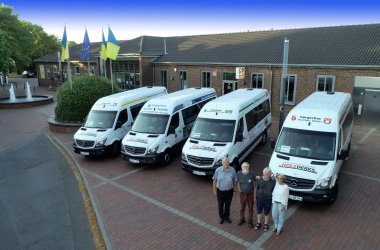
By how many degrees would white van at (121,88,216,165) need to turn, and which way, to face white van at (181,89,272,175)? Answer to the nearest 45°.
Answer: approximately 90° to its left

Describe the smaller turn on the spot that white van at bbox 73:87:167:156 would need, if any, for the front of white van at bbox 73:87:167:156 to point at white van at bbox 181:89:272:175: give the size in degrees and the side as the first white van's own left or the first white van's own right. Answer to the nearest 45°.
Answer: approximately 90° to the first white van's own left

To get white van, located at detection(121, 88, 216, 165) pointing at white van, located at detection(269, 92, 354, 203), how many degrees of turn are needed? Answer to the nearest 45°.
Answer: approximately 90° to its left

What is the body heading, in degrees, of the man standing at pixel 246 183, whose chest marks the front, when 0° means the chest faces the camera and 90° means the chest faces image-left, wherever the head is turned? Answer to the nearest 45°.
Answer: approximately 0°

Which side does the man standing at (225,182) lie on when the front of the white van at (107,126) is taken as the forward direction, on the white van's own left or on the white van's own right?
on the white van's own left

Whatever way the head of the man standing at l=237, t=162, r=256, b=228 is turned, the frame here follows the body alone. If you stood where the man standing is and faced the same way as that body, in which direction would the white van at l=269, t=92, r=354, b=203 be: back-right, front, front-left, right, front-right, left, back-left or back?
back-left

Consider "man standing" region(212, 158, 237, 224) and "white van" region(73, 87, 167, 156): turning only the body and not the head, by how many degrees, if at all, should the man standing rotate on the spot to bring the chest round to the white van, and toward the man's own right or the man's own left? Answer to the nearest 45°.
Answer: approximately 135° to the man's own right

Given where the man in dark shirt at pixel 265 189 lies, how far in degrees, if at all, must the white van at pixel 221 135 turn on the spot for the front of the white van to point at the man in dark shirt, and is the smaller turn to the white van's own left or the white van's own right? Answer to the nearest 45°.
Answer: approximately 45° to the white van's own left

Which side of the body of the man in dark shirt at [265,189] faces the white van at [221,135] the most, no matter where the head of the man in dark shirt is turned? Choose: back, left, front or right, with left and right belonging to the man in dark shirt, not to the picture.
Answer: back

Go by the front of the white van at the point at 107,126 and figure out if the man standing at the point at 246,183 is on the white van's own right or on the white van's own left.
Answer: on the white van's own left
